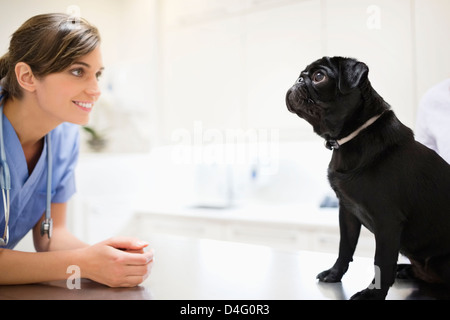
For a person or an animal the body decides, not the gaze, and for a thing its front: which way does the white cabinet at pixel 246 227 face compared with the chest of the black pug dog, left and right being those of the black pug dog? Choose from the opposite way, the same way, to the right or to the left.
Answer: to the left

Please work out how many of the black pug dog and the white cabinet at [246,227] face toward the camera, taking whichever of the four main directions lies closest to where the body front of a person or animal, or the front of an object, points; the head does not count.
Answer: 1

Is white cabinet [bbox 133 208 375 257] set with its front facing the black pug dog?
yes

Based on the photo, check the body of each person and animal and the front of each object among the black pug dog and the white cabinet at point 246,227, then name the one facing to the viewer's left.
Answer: the black pug dog

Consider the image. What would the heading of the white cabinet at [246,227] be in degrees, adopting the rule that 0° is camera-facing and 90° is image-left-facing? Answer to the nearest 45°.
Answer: approximately 0°

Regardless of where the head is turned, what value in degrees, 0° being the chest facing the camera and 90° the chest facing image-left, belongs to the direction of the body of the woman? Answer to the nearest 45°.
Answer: approximately 315°

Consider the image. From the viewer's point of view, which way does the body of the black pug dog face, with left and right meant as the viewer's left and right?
facing to the left of the viewer

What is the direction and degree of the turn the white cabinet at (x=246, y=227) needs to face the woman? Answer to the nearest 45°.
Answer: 0° — it already faces them

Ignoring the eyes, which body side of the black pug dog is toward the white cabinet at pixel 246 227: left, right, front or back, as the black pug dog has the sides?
right
